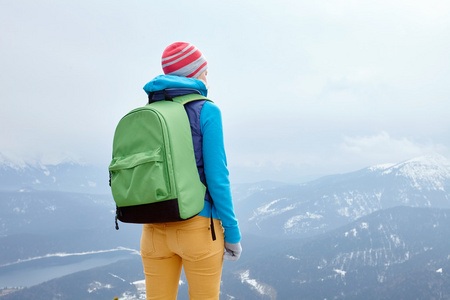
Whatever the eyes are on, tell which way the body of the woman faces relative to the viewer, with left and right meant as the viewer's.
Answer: facing away from the viewer and to the right of the viewer

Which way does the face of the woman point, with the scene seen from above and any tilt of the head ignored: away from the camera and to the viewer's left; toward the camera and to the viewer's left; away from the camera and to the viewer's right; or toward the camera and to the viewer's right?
away from the camera and to the viewer's right
